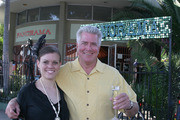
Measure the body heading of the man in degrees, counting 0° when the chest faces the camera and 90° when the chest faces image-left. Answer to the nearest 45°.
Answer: approximately 0°
